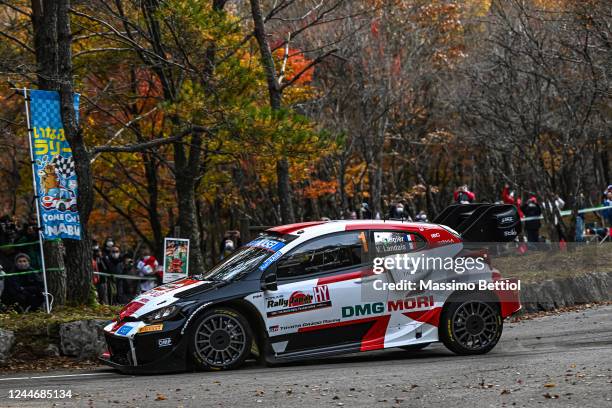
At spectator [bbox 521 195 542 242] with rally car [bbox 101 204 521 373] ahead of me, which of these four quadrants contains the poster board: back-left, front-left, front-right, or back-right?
front-right

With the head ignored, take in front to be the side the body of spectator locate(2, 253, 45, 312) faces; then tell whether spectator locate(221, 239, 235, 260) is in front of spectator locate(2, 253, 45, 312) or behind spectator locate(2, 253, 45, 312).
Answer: behind

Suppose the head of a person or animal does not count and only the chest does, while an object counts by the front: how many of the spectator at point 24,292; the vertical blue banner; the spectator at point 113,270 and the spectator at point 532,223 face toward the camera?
4

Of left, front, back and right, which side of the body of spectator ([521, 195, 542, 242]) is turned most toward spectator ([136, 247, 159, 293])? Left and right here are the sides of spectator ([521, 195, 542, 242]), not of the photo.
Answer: right

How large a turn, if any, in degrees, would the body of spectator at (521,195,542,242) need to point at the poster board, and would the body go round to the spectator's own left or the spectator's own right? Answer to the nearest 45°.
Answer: approximately 45° to the spectator's own right

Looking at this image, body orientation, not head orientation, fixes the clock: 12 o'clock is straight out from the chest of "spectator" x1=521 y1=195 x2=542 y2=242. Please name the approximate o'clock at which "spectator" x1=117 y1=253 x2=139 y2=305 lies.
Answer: "spectator" x1=117 y1=253 x2=139 y2=305 is roughly at 2 o'clock from "spectator" x1=521 y1=195 x2=542 y2=242.

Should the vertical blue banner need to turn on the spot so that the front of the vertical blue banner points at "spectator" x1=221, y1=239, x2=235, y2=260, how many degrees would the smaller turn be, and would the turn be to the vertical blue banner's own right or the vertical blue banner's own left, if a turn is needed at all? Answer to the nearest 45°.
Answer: approximately 135° to the vertical blue banner's own left

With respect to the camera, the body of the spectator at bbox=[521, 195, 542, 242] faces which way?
toward the camera

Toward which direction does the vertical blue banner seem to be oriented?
toward the camera

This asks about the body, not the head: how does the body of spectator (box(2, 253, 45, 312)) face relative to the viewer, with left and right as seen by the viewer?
facing the viewer

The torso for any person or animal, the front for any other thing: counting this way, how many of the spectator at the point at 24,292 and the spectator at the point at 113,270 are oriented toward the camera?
2

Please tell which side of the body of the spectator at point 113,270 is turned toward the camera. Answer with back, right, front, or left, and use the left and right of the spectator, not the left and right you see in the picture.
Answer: front

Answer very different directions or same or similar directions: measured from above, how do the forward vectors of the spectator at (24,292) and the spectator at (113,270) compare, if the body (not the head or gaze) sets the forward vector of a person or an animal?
same or similar directions

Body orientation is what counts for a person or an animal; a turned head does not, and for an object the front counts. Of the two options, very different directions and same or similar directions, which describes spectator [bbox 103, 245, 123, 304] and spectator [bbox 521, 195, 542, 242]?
same or similar directions
